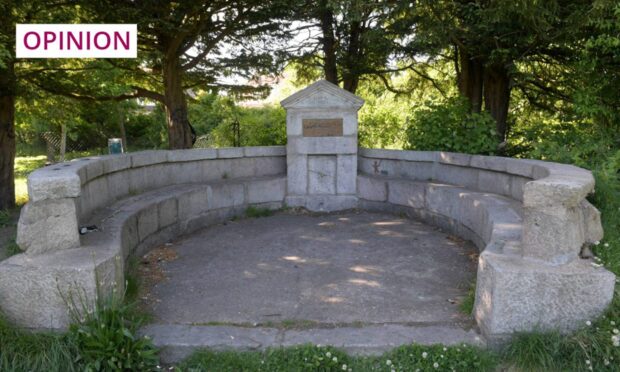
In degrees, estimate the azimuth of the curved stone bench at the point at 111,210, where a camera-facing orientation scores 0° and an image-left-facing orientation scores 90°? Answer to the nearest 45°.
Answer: approximately 315°

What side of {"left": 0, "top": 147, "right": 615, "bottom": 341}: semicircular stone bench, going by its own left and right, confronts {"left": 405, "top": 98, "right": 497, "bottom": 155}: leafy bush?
back

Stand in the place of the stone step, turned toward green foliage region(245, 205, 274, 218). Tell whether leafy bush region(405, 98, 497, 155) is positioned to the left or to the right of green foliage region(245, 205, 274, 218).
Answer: right

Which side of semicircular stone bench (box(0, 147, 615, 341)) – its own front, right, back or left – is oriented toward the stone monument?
back

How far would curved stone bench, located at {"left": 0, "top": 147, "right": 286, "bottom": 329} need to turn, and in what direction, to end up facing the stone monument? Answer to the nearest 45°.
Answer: approximately 90° to its left
